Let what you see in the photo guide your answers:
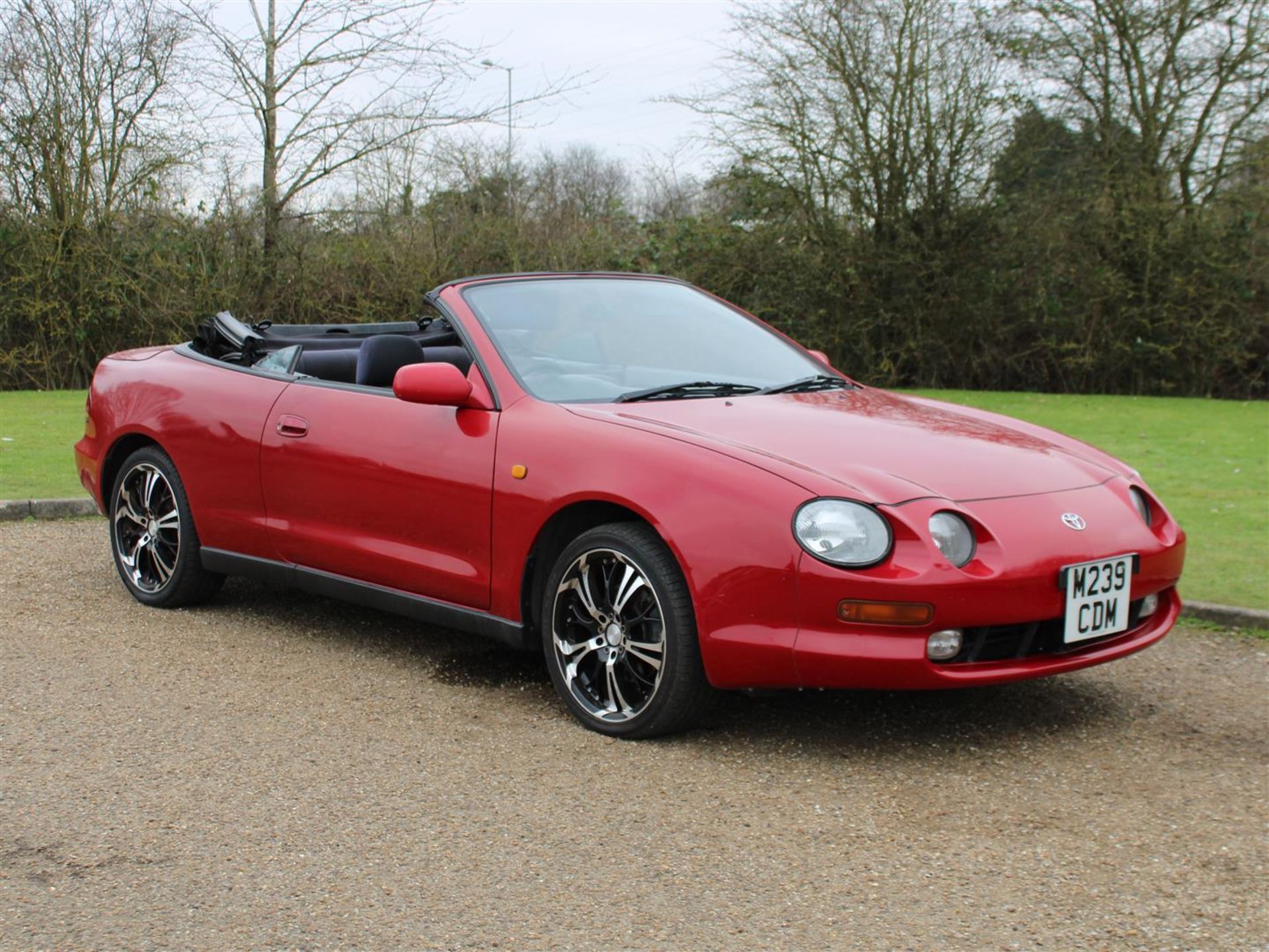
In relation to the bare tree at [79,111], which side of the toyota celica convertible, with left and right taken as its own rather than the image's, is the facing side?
back

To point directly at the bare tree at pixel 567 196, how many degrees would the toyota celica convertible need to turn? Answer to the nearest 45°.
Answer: approximately 135° to its left

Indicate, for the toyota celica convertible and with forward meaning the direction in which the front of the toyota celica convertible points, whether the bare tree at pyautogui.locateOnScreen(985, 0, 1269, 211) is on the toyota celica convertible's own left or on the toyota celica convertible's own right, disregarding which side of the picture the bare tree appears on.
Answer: on the toyota celica convertible's own left

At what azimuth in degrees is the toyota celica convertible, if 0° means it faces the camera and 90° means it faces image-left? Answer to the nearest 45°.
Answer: approximately 315°

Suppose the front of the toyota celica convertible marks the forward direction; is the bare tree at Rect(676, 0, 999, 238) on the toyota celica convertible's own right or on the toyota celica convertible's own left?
on the toyota celica convertible's own left
